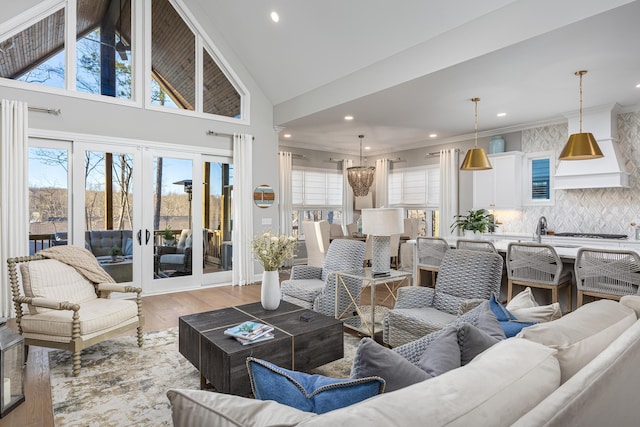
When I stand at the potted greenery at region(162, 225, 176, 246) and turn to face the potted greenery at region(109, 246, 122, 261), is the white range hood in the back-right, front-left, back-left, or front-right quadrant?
back-left

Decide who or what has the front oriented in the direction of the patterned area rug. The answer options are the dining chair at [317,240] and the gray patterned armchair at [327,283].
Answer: the gray patterned armchair

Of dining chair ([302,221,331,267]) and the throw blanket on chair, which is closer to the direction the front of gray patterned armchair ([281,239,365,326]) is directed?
the throw blanket on chair

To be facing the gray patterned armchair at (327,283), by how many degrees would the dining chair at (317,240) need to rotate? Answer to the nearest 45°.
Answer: approximately 135° to its right

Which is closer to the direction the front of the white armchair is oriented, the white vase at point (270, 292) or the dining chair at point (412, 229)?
the white vase

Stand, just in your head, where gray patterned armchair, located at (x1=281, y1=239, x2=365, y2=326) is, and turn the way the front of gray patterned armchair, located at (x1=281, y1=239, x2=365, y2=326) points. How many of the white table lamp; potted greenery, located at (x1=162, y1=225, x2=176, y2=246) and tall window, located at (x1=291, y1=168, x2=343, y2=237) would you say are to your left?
1

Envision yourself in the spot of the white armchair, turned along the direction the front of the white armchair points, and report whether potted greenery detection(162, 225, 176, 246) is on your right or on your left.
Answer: on your left

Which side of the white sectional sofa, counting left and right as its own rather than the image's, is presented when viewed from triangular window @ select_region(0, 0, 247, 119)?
front

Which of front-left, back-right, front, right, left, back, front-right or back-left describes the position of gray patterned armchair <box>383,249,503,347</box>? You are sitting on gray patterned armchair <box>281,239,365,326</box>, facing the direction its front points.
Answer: left

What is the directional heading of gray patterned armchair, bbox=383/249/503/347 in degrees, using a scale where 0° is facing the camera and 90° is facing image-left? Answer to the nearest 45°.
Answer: approximately 45°

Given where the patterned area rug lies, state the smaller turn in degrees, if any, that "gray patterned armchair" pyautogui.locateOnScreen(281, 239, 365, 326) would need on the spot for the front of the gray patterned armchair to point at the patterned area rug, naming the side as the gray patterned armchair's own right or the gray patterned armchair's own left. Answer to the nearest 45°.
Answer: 0° — it already faces it

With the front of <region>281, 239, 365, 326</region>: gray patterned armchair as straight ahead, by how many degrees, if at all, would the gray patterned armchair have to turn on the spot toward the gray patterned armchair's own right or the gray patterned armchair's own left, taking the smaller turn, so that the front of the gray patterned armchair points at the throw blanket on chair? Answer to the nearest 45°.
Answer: approximately 45° to the gray patterned armchair's own right

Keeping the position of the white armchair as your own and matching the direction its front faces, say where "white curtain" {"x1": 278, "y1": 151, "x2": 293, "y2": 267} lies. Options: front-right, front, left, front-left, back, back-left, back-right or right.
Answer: left

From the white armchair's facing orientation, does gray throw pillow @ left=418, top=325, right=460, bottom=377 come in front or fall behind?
in front

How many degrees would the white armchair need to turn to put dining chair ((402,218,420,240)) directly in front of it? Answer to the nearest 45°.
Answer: approximately 45° to its left

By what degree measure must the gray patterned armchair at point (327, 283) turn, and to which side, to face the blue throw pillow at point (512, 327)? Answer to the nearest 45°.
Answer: approximately 45° to its left
